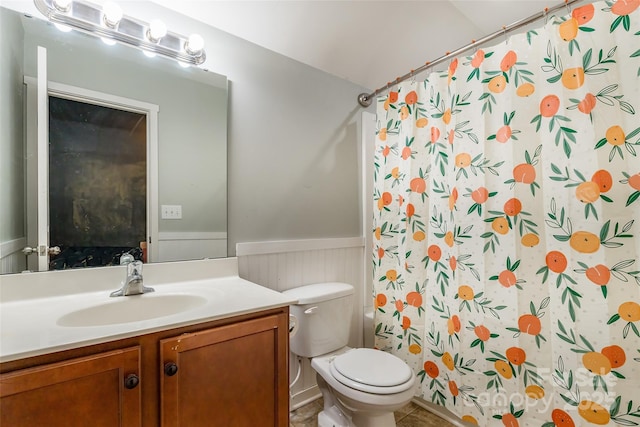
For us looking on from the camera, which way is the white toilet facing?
facing the viewer and to the right of the viewer

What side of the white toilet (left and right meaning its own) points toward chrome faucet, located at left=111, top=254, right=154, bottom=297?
right

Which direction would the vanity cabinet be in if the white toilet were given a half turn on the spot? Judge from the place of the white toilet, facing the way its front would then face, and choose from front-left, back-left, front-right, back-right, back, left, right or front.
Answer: left

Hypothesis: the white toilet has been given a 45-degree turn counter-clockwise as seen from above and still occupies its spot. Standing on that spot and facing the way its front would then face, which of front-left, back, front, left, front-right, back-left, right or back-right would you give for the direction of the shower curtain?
front
